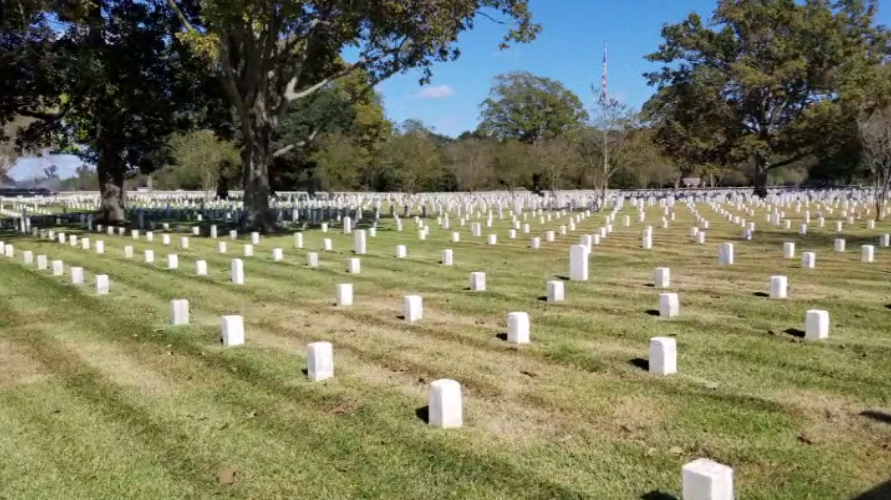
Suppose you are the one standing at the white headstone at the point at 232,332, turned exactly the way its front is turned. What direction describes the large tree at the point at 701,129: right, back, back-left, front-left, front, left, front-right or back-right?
left

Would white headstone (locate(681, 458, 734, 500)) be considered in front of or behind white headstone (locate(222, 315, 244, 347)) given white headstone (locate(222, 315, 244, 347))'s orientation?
in front

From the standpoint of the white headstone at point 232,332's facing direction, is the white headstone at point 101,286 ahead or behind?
behind

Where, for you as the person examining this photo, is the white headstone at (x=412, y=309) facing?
facing the viewer and to the right of the viewer

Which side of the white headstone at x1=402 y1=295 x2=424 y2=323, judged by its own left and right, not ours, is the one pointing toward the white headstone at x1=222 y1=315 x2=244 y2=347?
right

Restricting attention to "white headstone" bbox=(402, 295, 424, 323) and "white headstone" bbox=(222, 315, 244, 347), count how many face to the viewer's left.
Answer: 0

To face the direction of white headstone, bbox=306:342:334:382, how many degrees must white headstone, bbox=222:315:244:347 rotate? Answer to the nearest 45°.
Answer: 0° — it already faces it

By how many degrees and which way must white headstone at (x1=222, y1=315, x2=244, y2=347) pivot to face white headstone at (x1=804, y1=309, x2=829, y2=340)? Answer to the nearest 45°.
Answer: approximately 45° to its left

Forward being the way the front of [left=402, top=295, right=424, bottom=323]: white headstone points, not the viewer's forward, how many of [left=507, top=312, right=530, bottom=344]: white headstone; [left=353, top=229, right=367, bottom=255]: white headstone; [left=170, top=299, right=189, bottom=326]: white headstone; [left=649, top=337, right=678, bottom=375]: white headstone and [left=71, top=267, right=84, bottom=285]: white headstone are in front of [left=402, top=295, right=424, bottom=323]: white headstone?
2

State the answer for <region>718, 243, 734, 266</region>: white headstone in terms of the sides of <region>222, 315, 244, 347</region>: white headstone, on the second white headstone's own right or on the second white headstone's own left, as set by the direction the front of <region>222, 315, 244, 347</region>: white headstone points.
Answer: on the second white headstone's own left

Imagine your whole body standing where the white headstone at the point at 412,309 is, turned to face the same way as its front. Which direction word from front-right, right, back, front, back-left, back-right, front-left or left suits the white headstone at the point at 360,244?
back-left

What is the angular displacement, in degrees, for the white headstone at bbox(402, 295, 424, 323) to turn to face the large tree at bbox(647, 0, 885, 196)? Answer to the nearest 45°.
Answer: approximately 90° to its left

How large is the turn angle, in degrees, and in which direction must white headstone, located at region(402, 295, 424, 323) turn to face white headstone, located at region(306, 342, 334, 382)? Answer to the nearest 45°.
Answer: approximately 45° to its right
